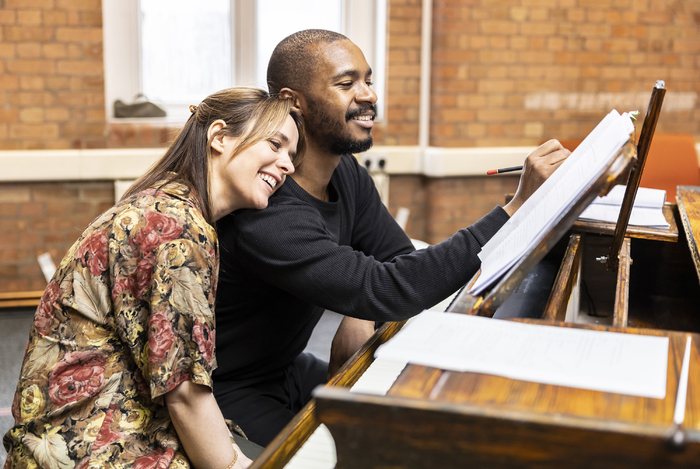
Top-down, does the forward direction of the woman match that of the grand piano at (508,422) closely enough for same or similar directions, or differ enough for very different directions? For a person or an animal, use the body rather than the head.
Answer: very different directions

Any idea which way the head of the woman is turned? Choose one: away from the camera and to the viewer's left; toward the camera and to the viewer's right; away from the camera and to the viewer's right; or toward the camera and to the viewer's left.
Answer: toward the camera and to the viewer's right

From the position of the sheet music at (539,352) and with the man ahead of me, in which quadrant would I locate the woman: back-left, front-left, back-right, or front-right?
front-left

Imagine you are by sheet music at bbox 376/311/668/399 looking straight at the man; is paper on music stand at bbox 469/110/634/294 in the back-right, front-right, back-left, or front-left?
front-right

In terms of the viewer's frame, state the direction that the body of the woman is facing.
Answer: to the viewer's right

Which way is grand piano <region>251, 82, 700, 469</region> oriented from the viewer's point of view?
to the viewer's left

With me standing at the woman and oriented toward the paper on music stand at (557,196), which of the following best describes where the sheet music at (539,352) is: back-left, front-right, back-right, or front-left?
front-right

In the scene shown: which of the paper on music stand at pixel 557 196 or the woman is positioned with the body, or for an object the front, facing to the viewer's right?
the woman

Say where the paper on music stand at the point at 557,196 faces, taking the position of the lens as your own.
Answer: facing to the left of the viewer
